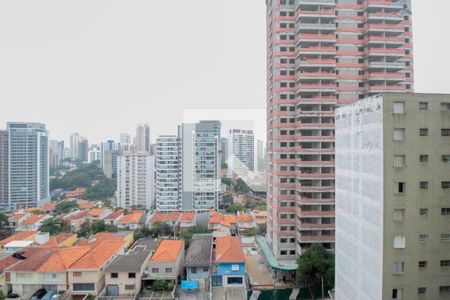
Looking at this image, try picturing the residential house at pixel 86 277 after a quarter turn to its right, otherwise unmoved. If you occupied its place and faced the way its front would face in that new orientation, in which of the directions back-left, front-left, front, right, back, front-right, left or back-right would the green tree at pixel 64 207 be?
right

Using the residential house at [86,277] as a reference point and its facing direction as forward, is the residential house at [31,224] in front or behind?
behind

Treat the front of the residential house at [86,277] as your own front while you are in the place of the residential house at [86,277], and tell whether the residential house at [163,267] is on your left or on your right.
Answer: on your left

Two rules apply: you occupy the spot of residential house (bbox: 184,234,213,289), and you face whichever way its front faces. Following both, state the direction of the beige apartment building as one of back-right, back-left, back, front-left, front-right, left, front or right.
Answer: front-left

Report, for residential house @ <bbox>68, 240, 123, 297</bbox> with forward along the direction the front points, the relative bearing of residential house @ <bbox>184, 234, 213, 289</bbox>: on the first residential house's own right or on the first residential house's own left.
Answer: on the first residential house's own left

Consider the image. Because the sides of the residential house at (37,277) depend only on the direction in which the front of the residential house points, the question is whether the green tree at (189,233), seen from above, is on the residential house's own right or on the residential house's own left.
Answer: on the residential house's own left

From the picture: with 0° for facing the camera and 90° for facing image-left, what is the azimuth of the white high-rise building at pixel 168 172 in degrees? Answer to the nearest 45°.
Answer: approximately 0°

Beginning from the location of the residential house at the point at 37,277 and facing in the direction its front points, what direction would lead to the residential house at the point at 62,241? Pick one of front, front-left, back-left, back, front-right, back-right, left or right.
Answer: back

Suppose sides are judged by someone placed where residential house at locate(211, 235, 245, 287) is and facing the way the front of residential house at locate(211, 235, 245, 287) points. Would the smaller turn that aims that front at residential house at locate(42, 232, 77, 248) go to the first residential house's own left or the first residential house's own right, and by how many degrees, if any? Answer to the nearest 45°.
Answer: approximately 135° to the first residential house's own right

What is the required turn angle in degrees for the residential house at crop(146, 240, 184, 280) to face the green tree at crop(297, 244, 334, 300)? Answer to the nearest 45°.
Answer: approximately 90° to its left

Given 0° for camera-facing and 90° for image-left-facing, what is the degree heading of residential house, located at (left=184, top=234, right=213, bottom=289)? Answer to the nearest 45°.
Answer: approximately 0°

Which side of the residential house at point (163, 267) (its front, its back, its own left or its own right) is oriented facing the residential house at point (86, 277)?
right
